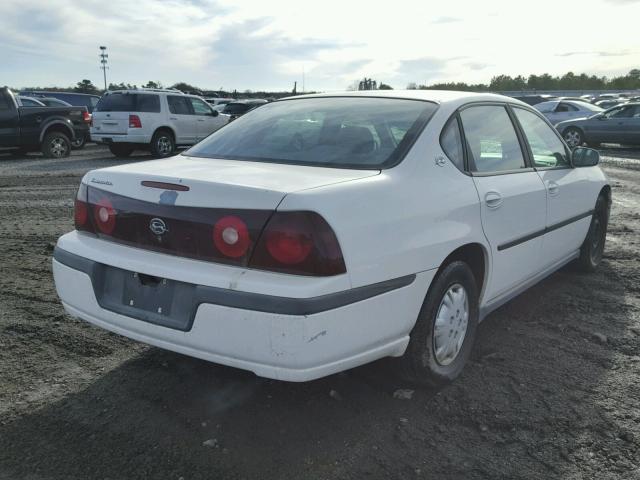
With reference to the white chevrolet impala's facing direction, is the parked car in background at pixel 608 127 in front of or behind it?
in front

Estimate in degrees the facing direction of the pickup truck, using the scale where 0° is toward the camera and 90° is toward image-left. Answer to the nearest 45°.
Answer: approximately 90°

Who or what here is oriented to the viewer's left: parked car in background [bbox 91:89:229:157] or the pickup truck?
the pickup truck

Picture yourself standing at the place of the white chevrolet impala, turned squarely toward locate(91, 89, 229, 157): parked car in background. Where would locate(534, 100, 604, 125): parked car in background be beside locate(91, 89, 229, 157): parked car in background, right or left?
right

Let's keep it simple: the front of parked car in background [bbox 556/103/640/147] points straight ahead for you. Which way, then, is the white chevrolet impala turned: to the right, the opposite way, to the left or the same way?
to the right

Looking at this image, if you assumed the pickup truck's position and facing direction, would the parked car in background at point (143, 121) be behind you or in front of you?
behind

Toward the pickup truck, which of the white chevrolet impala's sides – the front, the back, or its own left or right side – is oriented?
left

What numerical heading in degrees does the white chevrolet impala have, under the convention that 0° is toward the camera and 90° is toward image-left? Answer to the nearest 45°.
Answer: approximately 225°

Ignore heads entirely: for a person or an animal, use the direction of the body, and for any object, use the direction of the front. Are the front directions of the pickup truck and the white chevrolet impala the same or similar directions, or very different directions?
very different directions

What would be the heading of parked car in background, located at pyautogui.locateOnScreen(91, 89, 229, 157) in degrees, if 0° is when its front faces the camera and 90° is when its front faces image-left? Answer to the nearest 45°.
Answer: approximately 225°

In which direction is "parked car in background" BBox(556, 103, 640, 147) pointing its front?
to the viewer's left

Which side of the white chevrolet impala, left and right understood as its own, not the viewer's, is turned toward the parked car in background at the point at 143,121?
left
